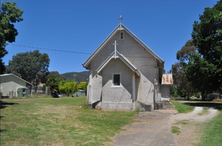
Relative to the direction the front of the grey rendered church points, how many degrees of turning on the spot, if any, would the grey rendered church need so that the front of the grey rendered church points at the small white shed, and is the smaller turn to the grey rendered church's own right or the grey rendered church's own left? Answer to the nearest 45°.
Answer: approximately 135° to the grey rendered church's own right

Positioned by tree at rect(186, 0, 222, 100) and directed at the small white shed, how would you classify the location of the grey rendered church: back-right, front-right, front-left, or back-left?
front-left

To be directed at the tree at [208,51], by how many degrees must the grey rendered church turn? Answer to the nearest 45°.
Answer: approximately 135° to its left

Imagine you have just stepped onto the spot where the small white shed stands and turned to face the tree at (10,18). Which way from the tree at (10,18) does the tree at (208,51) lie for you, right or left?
left

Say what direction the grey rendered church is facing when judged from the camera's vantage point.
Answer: facing the viewer

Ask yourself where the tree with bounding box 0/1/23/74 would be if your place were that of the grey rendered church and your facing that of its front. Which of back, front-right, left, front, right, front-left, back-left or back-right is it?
right
